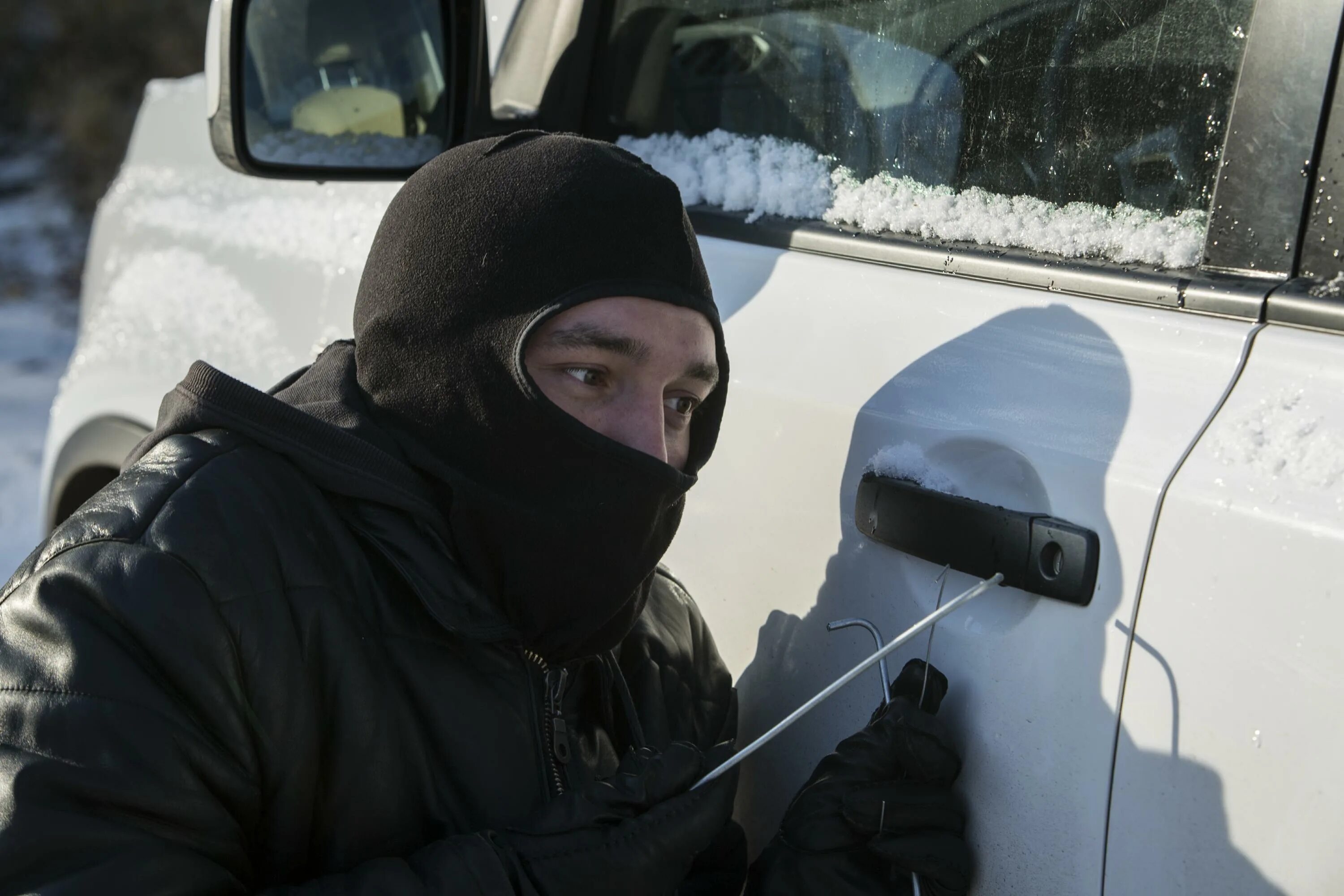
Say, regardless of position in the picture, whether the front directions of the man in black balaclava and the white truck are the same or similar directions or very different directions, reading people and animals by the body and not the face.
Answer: very different directions

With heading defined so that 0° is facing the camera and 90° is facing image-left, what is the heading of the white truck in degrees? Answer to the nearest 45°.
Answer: approximately 135°
